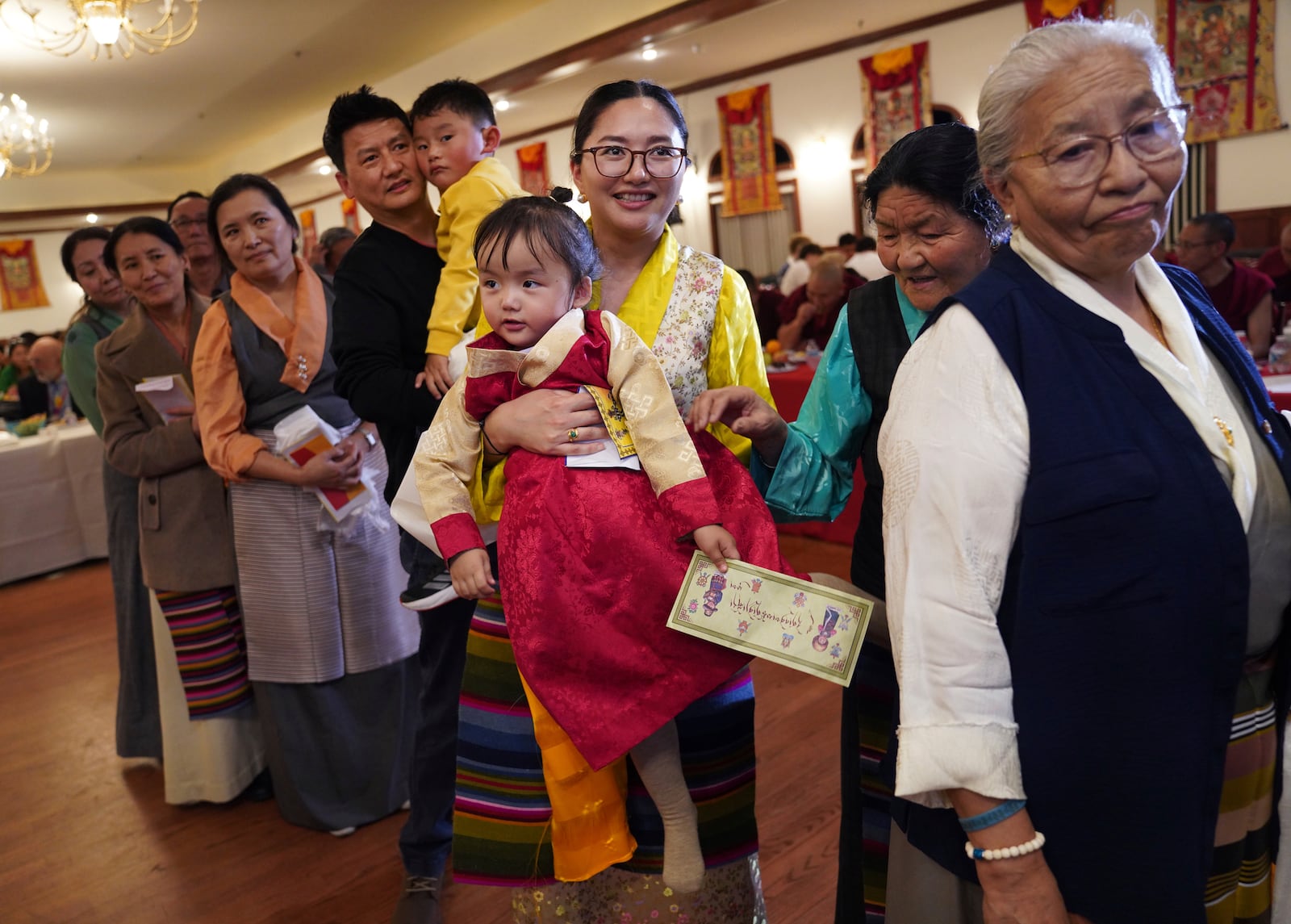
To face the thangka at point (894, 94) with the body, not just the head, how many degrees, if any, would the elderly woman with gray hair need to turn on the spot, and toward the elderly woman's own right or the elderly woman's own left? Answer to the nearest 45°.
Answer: approximately 135° to the elderly woman's own left

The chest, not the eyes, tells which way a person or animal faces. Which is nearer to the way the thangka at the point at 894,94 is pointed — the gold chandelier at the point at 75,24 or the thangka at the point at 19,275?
the gold chandelier

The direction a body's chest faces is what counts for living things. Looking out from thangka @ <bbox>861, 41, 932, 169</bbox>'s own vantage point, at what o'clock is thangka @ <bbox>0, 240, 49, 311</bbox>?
thangka @ <bbox>0, 240, 49, 311</bbox> is roughly at 2 o'clock from thangka @ <bbox>861, 41, 932, 169</bbox>.

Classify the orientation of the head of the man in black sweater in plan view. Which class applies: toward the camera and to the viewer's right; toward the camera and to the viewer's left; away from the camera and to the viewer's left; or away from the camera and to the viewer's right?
toward the camera and to the viewer's right

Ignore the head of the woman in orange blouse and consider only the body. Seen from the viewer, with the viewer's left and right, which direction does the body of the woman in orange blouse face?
facing the viewer and to the right of the viewer

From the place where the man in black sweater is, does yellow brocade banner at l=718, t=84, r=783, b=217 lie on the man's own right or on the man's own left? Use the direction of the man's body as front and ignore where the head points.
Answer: on the man's own left

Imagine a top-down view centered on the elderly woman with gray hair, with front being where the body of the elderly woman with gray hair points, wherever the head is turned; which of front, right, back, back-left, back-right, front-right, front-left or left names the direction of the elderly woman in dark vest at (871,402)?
back

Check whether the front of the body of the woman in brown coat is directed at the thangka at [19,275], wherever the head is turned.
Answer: no

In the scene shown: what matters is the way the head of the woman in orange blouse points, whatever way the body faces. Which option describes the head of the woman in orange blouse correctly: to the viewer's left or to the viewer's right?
to the viewer's right

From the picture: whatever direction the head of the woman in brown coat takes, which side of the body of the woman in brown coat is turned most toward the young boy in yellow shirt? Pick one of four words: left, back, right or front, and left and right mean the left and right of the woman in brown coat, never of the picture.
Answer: front

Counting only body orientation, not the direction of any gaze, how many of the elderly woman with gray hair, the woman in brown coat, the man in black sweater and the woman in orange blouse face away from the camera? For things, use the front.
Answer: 0

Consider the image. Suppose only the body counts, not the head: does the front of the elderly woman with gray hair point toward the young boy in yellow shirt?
no

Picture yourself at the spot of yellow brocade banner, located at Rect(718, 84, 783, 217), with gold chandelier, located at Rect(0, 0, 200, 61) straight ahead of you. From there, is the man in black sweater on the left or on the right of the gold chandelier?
left

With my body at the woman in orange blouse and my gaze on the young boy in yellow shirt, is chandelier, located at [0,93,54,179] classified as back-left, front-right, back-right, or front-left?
back-left
